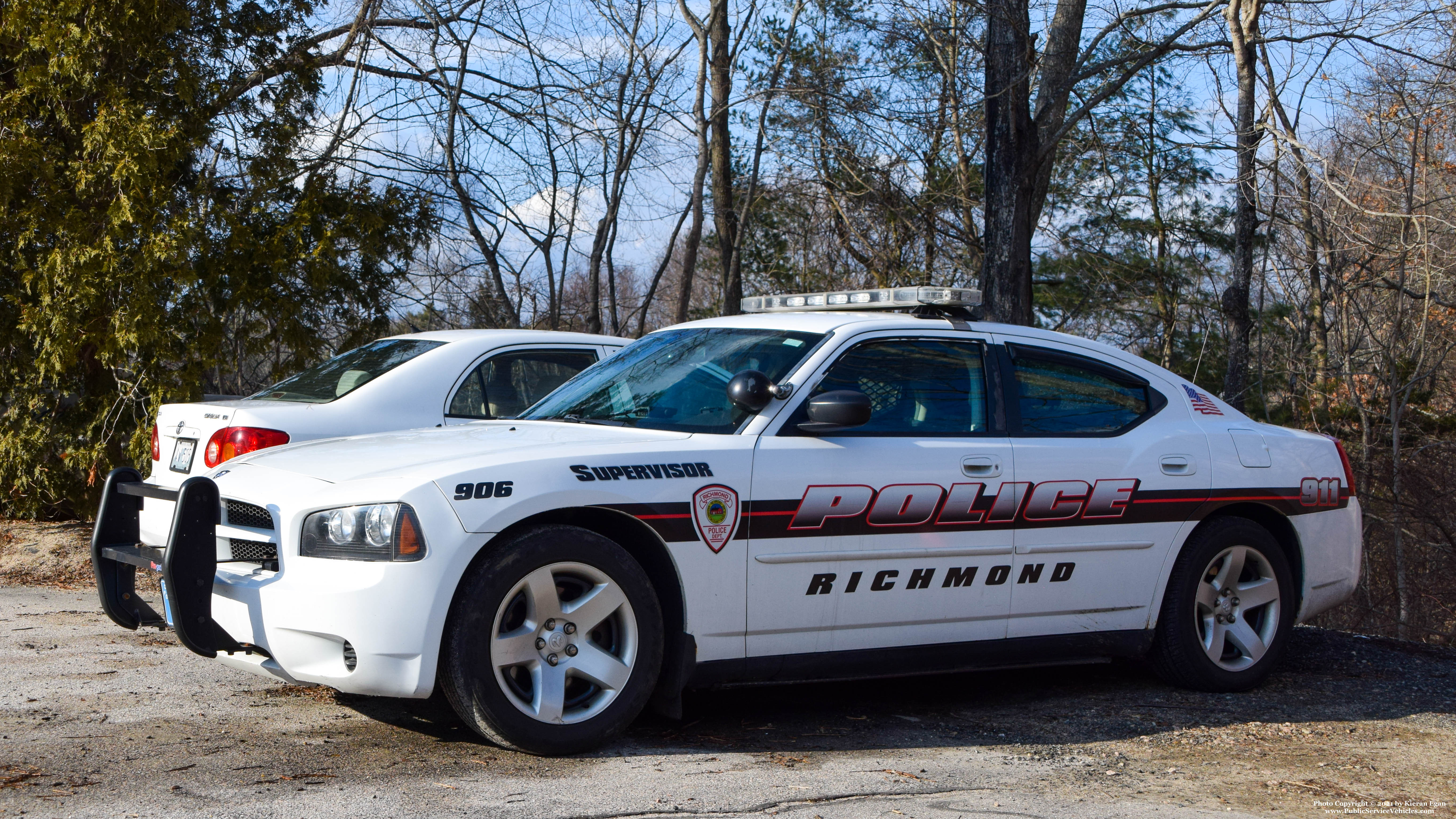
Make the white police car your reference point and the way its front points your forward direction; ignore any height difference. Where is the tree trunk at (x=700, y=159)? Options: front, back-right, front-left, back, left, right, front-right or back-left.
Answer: back-right

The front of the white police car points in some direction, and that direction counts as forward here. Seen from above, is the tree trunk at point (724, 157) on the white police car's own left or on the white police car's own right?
on the white police car's own right

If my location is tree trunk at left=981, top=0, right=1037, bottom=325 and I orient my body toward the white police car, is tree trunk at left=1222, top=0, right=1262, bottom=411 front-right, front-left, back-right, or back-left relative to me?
back-left

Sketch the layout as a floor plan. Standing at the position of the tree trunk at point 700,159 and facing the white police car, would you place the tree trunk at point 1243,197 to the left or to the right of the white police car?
left

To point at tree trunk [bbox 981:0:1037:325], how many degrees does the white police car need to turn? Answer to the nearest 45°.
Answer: approximately 135° to its right

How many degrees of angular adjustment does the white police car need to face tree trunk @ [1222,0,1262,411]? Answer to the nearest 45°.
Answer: approximately 180°

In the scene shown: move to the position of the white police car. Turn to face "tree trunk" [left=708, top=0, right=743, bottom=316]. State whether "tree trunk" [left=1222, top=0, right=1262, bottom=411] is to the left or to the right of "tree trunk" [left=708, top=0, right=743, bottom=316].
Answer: right

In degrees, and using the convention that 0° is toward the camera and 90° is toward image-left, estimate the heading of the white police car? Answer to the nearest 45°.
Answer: approximately 45°
